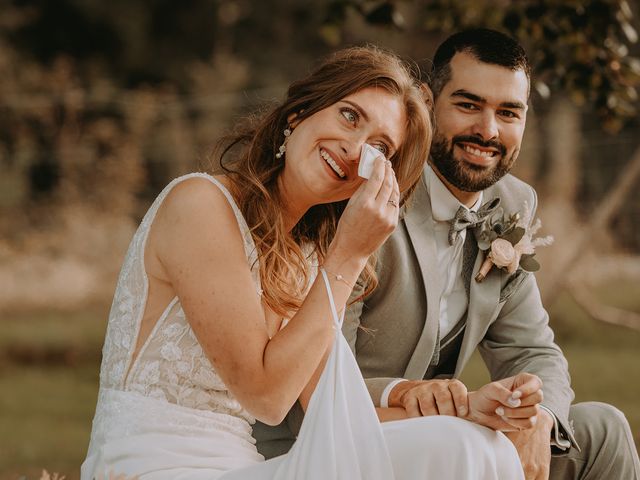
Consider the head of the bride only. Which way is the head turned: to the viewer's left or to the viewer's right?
to the viewer's right

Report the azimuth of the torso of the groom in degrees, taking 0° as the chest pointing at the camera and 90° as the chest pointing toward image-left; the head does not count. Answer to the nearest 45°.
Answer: approximately 315°

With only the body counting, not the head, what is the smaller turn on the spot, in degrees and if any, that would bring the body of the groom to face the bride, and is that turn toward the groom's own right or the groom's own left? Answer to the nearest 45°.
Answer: approximately 90° to the groom's own right
